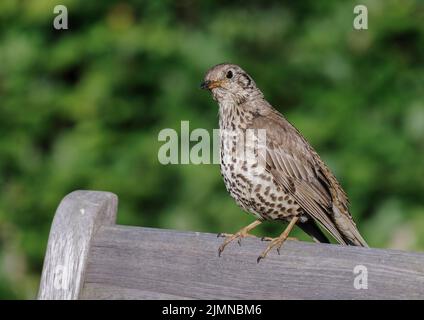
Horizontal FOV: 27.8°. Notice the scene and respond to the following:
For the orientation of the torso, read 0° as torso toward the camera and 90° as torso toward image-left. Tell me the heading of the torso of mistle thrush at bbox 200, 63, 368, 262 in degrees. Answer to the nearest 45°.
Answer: approximately 45°
